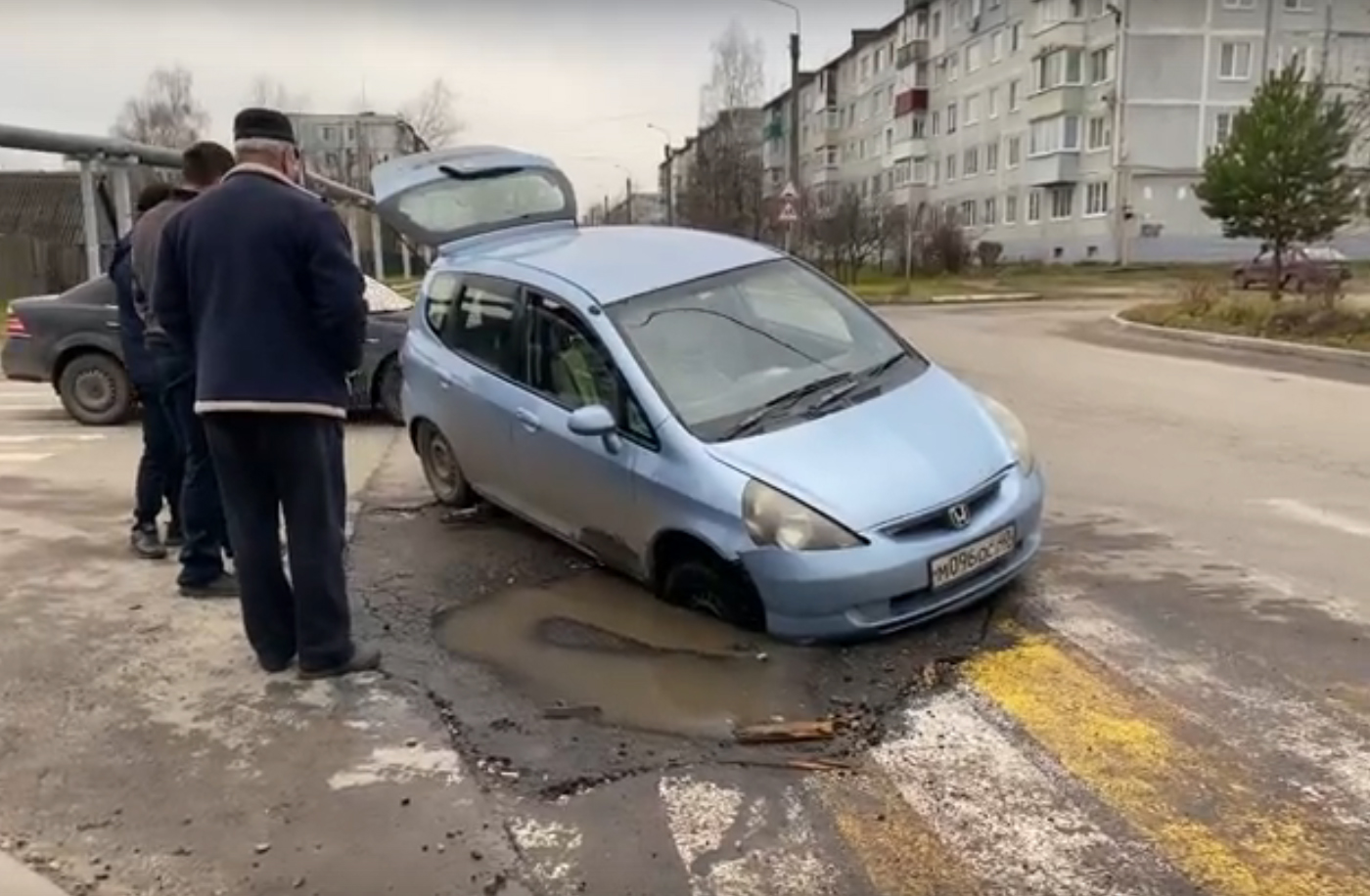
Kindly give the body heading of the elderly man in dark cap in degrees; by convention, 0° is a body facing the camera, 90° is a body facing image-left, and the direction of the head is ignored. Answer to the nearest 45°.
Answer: approximately 225°

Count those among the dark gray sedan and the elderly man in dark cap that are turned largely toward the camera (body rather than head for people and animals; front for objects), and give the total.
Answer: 0

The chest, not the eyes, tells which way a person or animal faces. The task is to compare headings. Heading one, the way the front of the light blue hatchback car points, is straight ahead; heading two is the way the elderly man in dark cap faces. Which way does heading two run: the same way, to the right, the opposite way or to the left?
to the left

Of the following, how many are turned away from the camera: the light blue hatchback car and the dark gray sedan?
0

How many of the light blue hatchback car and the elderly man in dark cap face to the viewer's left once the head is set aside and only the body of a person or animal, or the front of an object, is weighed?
0

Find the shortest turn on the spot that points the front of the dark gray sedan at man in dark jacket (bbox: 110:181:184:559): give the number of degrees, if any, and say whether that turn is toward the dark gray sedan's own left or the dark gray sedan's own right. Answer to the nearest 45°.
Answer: approximately 90° to the dark gray sedan's own right

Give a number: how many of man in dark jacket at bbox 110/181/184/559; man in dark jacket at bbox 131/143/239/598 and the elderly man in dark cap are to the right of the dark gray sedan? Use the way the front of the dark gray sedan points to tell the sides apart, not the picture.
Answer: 3

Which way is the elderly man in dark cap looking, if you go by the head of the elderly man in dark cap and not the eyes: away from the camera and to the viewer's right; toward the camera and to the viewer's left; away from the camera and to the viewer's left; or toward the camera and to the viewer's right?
away from the camera and to the viewer's right

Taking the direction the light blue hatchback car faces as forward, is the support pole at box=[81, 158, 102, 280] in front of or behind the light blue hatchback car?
behind

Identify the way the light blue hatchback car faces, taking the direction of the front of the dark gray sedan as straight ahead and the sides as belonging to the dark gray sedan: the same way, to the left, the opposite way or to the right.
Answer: to the right

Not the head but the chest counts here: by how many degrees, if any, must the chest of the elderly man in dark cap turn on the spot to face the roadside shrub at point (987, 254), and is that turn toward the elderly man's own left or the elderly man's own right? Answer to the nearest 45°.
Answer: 0° — they already face it

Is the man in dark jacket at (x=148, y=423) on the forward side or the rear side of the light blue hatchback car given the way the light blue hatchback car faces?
on the rear side

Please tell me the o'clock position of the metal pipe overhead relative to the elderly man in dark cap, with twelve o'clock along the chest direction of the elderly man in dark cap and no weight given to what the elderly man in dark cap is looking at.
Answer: The metal pipe overhead is roughly at 10 o'clock from the elderly man in dark cap.

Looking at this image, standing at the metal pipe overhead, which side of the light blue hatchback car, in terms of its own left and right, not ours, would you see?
back

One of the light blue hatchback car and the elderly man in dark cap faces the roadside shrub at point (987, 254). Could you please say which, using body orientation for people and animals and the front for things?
the elderly man in dark cap

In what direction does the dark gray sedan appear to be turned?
to the viewer's right

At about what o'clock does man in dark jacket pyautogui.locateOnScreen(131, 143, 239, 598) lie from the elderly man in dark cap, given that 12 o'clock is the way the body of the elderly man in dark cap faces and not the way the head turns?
The man in dark jacket is roughly at 10 o'clock from the elderly man in dark cap.
